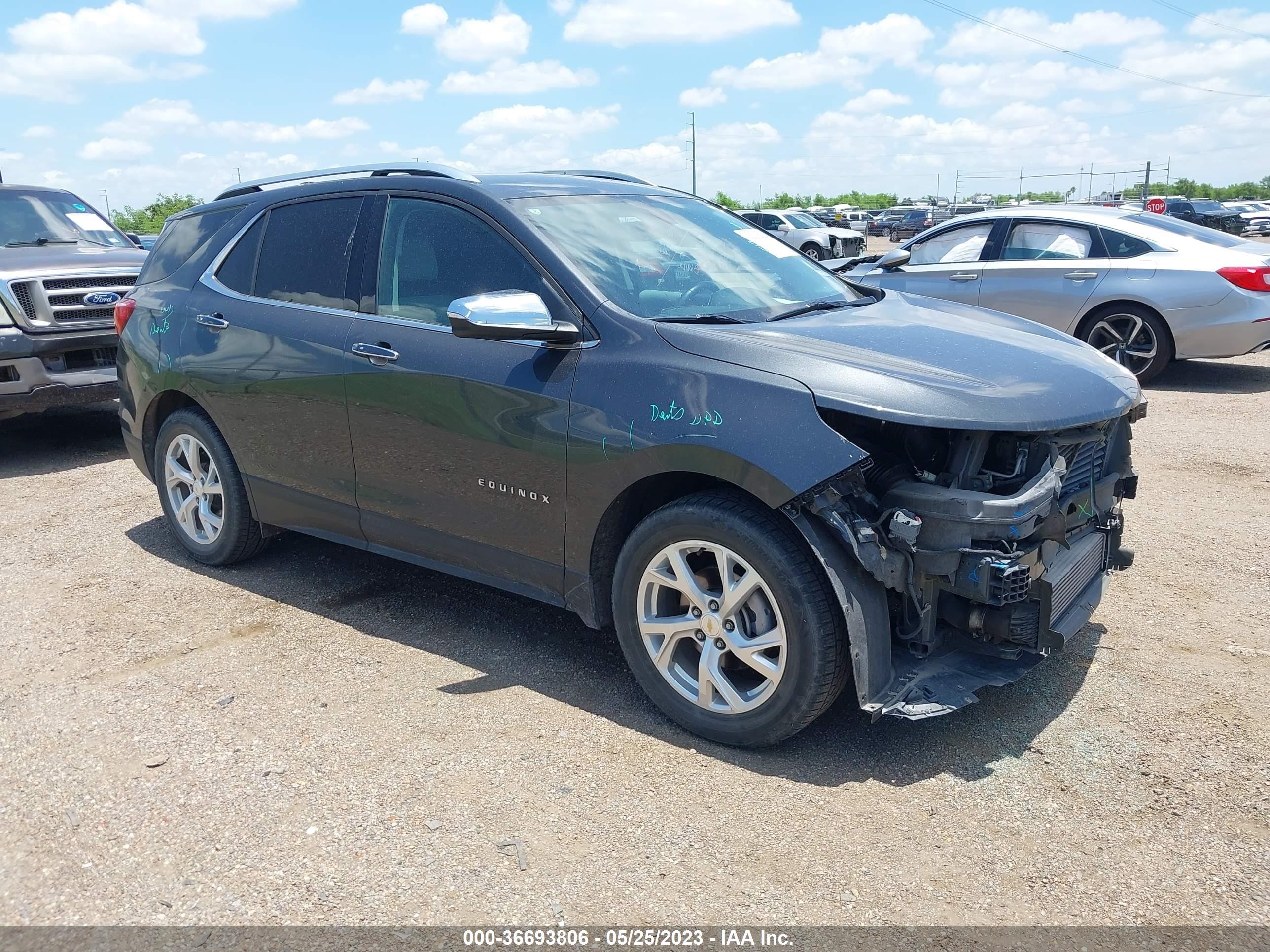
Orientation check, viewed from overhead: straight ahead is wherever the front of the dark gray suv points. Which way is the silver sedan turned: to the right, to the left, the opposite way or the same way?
the opposite way

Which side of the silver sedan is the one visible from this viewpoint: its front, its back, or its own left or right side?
left

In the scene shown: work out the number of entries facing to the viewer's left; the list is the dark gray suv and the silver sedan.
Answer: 1

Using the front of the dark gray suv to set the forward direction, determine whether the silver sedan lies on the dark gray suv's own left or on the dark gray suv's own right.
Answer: on the dark gray suv's own left

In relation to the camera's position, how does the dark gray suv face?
facing the viewer and to the right of the viewer

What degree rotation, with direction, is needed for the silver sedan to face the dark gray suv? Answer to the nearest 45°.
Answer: approximately 90° to its left

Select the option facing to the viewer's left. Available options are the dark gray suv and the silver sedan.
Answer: the silver sedan
